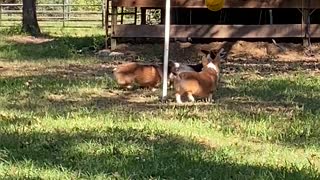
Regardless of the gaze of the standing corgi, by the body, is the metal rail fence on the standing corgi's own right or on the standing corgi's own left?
on the standing corgi's own left

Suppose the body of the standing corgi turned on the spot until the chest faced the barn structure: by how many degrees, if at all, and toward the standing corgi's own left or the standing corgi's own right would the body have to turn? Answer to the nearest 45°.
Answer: approximately 90° to the standing corgi's own left

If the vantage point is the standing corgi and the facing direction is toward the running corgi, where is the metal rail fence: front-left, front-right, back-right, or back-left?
front-right

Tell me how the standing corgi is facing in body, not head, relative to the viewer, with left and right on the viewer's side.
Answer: facing to the right of the viewer

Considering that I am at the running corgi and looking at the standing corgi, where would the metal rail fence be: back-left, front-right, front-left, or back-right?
back-left
